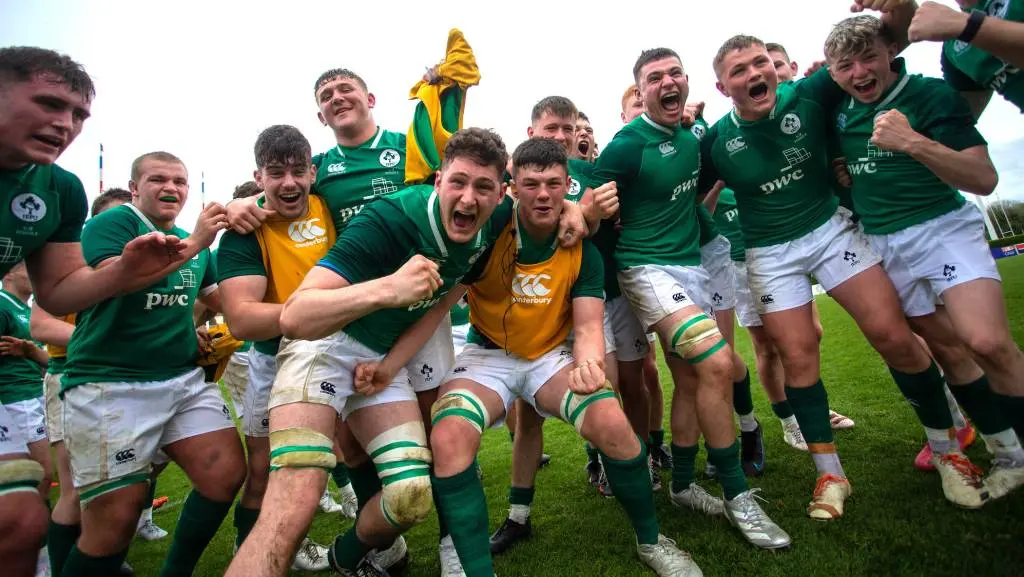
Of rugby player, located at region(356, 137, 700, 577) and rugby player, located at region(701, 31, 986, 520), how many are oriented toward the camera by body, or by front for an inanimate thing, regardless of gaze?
2

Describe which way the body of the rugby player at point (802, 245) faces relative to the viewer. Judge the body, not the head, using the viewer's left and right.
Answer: facing the viewer

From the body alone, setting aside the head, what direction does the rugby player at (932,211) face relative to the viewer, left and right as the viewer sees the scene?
facing the viewer and to the left of the viewer

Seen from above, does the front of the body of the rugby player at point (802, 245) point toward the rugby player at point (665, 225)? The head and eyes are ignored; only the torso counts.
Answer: no

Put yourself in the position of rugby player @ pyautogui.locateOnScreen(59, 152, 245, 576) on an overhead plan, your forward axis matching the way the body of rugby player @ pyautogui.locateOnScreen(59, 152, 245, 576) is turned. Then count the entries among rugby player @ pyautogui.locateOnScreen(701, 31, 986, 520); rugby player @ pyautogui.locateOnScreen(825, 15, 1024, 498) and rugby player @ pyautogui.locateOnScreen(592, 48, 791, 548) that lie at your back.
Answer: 0

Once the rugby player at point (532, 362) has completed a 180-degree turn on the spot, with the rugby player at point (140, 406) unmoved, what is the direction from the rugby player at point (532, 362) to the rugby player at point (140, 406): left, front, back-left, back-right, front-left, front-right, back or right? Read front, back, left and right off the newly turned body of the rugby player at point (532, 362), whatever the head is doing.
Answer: left

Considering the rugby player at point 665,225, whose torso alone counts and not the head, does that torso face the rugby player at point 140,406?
no

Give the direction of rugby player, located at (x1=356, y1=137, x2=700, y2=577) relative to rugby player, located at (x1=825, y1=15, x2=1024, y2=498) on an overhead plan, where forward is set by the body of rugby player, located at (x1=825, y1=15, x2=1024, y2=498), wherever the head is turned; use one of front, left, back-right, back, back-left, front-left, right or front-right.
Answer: front

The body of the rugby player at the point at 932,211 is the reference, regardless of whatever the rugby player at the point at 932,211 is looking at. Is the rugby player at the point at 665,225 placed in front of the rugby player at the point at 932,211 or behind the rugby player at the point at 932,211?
in front

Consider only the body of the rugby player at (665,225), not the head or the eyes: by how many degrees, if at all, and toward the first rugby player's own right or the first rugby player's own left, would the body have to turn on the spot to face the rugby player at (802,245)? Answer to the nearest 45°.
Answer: approximately 45° to the first rugby player's own left

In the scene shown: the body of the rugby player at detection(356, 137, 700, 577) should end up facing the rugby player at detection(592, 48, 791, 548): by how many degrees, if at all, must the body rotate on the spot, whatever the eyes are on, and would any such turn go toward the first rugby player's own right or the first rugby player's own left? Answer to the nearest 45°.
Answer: approximately 135° to the first rugby player's own left

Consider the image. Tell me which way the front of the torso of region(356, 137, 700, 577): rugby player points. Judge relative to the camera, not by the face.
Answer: toward the camera

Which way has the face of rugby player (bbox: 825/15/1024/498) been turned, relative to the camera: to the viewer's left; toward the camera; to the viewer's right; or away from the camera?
toward the camera

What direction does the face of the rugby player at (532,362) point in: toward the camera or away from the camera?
toward the camera

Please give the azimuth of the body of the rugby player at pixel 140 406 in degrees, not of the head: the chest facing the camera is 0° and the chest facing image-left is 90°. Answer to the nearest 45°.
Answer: approximately 315°

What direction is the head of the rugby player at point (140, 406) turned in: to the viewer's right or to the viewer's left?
to the viewer's right
